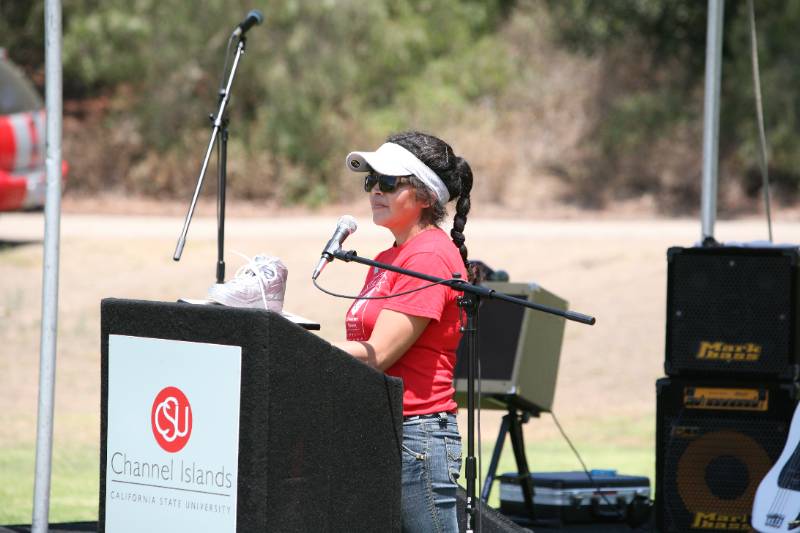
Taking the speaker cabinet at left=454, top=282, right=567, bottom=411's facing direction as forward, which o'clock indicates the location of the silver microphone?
The silver microphone is roughly at 11 o'clock from the speaker cabinet.

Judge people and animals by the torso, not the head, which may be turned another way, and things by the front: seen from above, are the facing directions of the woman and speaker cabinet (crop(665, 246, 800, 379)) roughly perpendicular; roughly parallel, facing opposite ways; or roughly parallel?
roughly perpendicular

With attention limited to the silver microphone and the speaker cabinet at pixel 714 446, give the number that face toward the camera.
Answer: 1

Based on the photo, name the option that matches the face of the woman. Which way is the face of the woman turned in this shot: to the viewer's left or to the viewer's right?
to the viewer's left

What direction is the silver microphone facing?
to the viewer's right

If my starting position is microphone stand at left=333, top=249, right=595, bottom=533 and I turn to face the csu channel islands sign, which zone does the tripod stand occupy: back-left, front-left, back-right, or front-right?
back-right

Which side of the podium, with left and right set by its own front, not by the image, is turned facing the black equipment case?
back

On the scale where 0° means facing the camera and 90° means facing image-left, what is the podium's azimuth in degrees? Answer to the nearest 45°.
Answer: approximately 45°

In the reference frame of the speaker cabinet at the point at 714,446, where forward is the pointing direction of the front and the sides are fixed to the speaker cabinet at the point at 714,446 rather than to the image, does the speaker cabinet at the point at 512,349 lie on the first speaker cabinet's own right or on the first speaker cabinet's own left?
on the first speaker cabinet's own right

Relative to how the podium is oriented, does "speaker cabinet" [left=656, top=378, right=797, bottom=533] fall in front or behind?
behind
